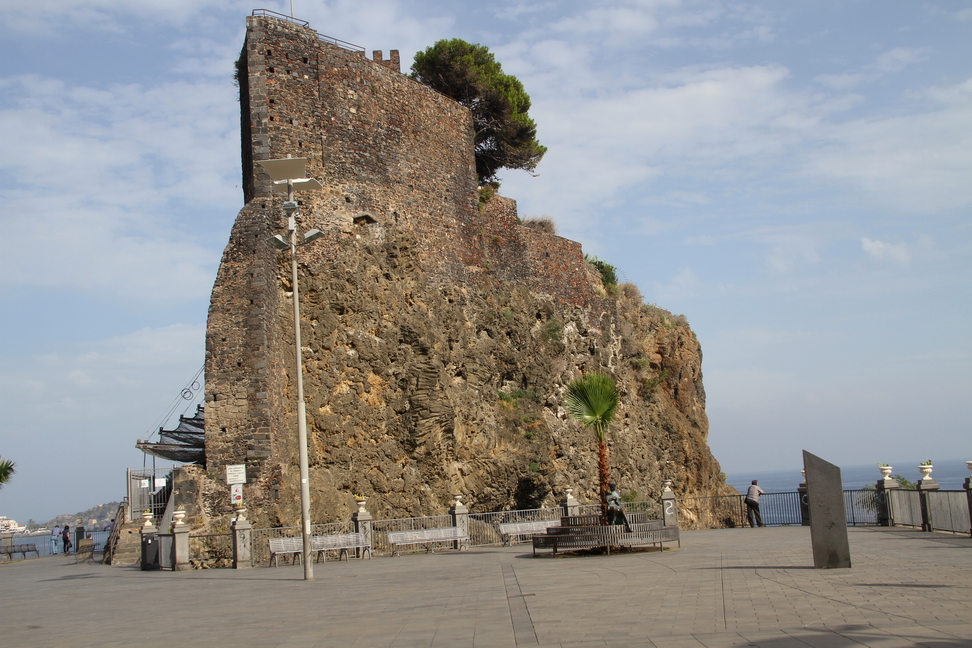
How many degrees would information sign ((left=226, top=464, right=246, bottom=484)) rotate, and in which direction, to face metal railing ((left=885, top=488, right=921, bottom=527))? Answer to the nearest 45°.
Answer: approximately 90° to its left

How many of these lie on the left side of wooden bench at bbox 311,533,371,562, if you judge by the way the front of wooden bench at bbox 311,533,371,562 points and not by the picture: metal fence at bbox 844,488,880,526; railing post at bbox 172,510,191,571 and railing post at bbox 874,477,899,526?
2

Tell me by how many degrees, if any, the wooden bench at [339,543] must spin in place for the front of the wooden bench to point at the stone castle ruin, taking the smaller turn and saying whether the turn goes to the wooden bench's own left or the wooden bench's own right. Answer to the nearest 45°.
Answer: approximately 180°

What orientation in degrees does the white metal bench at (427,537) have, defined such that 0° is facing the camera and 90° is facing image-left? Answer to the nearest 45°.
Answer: approximately 0°

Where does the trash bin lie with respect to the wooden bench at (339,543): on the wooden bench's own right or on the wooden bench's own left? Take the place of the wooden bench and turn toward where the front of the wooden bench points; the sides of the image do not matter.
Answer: on the wooden bench's own right

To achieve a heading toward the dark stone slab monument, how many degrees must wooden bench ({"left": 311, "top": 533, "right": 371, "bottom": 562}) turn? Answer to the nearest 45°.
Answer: approximately 45° to its left

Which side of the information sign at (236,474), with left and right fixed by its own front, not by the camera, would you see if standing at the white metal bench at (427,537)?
left
